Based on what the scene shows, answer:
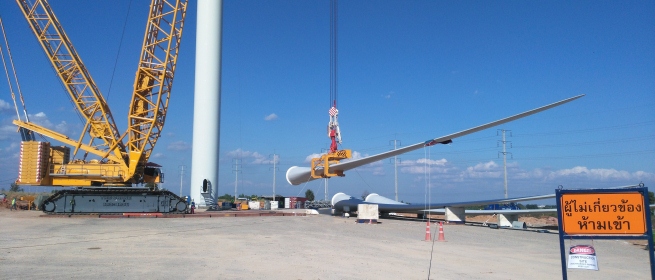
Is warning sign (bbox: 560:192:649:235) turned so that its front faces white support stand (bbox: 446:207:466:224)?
no

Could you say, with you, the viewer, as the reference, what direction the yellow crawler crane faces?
facing to the right of the viewer

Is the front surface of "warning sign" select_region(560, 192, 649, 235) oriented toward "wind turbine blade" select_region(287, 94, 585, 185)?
no

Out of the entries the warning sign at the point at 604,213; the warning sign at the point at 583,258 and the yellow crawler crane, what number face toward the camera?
2

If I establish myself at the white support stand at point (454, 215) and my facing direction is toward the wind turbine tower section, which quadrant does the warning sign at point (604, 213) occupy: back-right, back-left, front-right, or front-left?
back-left

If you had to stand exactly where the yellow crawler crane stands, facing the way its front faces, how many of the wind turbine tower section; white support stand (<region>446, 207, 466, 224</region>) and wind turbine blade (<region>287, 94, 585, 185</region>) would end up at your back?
0

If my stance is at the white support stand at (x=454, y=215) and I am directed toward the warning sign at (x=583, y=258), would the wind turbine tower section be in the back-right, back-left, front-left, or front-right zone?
back-right

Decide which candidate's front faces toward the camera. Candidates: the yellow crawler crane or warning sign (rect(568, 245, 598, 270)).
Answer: the warning sign

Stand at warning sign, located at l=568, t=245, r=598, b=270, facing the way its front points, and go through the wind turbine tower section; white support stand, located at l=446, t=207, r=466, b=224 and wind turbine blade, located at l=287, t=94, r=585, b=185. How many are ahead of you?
0

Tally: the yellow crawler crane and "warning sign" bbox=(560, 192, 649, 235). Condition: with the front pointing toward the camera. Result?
1

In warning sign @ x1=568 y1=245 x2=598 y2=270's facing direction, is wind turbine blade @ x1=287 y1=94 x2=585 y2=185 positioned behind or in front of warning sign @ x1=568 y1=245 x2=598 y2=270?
behind

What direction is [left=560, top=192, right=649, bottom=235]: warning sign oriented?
toward the camera

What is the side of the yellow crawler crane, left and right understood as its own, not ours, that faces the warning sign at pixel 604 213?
right

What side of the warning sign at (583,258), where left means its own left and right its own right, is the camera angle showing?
front

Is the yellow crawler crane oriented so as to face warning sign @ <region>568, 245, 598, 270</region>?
no

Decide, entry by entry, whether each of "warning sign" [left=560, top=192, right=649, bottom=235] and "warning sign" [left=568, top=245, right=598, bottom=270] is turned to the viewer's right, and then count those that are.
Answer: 0
